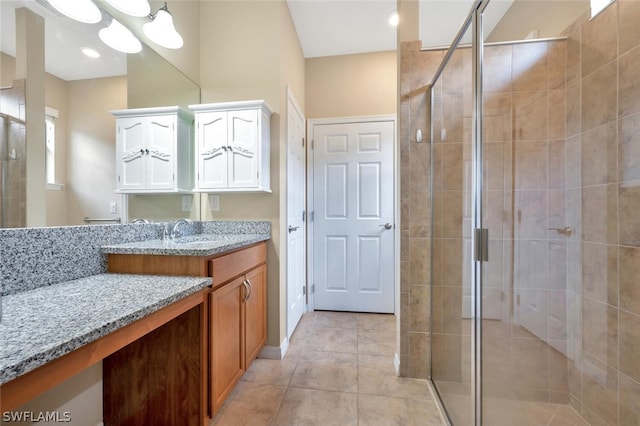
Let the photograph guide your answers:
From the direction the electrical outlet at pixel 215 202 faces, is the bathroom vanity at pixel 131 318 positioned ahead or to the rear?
ahead

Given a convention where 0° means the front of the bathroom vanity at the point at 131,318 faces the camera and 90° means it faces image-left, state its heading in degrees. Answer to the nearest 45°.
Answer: approximately 315°

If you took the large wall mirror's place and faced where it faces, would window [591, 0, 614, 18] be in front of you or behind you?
in front

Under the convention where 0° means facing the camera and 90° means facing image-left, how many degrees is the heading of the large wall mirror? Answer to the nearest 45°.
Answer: approximately 315°
